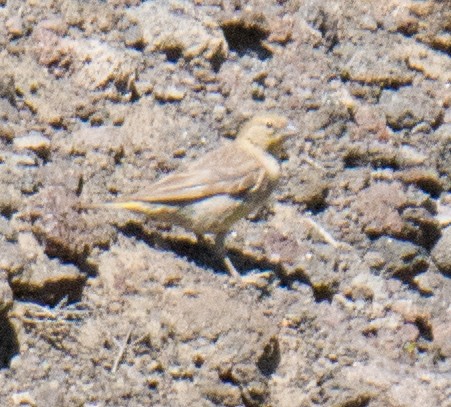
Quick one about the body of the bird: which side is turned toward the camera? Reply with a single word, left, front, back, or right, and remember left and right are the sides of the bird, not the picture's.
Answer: right

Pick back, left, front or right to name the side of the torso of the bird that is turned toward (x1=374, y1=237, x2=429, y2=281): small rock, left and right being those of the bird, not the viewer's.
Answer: front

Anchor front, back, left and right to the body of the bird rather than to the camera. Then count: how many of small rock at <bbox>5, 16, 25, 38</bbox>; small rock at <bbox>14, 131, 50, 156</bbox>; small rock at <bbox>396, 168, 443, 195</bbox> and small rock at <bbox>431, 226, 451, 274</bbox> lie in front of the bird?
2

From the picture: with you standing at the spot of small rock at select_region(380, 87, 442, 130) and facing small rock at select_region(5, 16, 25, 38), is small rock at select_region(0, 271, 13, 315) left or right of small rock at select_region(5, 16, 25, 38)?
left

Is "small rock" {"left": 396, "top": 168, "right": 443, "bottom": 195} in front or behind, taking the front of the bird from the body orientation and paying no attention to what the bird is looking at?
in front

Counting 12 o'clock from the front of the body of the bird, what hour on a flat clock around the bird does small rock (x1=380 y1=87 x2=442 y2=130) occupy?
The small rock is roughly at 11 o'clock from the bird.

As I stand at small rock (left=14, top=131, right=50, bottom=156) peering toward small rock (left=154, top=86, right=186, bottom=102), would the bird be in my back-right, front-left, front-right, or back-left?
front-right

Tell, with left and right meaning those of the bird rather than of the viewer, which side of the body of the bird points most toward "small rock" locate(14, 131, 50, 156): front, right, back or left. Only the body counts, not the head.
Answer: back

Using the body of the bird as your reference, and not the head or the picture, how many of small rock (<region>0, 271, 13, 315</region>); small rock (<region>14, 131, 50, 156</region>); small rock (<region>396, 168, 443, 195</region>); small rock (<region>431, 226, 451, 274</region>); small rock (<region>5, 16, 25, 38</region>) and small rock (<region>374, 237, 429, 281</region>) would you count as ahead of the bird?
3

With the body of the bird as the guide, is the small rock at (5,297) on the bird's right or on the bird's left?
on the bird's right

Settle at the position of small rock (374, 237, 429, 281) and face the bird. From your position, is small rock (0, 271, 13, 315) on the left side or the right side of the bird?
left

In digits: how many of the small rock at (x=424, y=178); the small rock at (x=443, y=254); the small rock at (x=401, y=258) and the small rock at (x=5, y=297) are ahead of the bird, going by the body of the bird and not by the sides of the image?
3

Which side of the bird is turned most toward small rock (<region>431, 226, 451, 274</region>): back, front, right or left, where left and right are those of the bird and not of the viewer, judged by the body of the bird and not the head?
front
